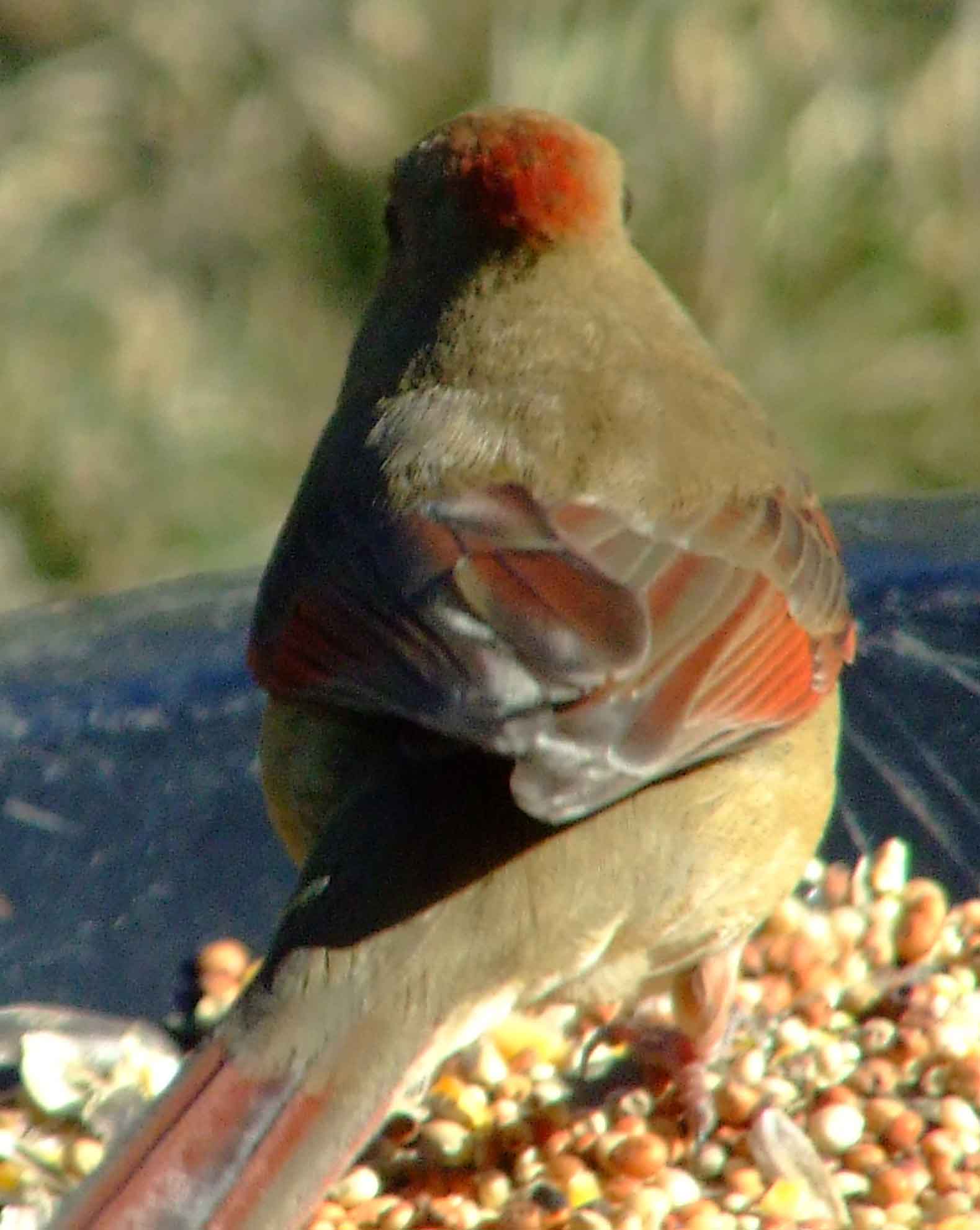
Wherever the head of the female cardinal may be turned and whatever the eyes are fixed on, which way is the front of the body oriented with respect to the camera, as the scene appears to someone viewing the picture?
away from the camera
